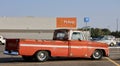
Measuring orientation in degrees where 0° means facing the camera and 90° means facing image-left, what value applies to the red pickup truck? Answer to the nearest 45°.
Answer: approximately 225°
